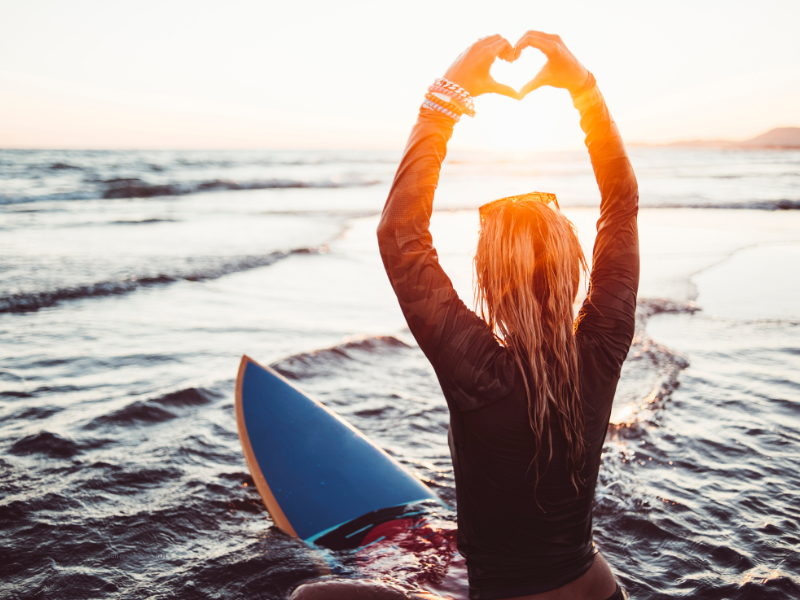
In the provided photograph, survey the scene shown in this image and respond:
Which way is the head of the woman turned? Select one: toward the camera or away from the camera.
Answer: away from the camera

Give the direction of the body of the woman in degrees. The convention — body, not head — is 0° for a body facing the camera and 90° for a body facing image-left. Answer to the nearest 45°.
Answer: approximately 180°

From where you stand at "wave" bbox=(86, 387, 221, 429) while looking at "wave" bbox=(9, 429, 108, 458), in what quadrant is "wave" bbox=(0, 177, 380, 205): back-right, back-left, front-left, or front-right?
back-right

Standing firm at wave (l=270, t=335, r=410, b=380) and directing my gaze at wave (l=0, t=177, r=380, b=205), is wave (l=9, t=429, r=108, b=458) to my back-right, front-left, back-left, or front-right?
back-left

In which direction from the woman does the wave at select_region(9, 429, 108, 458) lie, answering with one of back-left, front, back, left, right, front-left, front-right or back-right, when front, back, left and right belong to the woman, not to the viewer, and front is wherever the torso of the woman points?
front-left

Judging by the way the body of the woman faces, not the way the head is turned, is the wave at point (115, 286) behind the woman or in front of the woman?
in front

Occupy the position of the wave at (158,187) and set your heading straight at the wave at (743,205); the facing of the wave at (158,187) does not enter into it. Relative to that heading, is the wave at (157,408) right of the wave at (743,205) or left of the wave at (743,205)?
right

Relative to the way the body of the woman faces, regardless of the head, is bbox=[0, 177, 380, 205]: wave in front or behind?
in front

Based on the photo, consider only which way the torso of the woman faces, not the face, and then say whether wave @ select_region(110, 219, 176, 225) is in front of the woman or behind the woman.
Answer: in front
